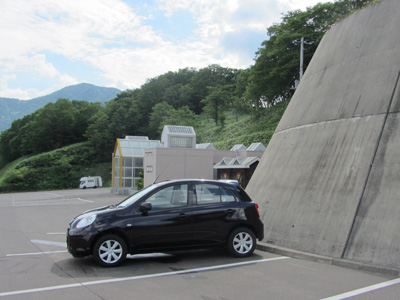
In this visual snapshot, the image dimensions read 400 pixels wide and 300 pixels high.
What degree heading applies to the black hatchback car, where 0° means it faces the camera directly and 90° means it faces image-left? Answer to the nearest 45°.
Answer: approximately 90°

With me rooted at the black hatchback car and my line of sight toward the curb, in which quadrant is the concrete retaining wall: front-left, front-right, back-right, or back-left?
front-left

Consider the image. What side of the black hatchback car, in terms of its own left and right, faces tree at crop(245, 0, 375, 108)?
right

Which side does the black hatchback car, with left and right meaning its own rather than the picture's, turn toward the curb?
back

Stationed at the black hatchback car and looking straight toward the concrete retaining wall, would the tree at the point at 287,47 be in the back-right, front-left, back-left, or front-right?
front-left

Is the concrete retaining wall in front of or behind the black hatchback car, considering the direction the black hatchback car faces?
behind
